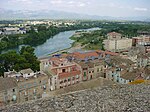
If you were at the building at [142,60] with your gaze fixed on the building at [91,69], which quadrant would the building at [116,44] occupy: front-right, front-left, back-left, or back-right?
back-right

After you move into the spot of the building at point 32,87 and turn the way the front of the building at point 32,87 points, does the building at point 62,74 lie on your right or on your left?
on your left

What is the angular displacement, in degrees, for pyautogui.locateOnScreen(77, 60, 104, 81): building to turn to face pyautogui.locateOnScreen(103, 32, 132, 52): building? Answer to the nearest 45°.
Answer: approximately 135° to its left

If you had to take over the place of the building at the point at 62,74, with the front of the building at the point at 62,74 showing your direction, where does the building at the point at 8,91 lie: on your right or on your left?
on your right

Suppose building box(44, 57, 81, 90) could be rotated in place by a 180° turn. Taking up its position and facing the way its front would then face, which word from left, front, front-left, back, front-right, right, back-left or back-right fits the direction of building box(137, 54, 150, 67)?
right

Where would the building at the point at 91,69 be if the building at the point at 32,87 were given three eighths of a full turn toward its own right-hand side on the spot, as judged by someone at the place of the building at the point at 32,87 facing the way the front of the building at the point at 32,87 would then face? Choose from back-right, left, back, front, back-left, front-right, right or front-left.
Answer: back-right

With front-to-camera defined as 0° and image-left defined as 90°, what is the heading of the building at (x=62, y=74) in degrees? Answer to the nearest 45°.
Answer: approximately 315°

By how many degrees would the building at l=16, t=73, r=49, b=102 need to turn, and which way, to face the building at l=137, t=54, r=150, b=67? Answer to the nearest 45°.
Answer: approximately 90° to its left

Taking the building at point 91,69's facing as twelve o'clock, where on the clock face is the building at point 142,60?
the building at point 142,60 is roughly at 9 o'clock from the building at point 91,69.

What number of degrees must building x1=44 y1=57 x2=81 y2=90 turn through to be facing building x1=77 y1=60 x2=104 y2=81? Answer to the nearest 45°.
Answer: approximately 90° to its left

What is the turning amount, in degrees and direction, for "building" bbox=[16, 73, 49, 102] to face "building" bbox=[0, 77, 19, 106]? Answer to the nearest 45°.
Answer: approximately 90° to its right
